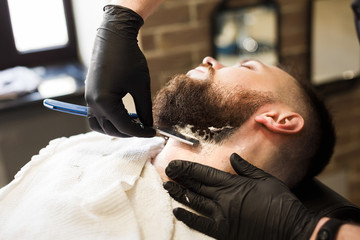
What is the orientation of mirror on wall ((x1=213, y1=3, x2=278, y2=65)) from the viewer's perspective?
toward the camera

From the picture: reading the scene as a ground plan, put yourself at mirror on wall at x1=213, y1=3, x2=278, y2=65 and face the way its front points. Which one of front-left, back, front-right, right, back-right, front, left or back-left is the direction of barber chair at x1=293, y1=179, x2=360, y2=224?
front

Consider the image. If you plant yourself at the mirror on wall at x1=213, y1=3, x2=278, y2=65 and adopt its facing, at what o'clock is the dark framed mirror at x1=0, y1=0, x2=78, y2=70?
The dark framed mirror is roughly at 3 o'clock from the mirror on wall.

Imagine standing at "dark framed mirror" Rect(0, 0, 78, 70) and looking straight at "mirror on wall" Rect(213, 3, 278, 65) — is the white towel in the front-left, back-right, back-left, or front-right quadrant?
front-right

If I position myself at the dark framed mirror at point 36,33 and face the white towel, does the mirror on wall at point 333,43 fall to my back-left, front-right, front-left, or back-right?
front-left

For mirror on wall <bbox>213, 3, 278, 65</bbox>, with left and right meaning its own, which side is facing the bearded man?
front

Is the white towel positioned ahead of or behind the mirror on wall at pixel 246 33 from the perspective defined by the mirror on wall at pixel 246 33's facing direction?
ahead

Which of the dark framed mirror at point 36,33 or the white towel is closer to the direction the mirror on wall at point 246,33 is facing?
the white towel
